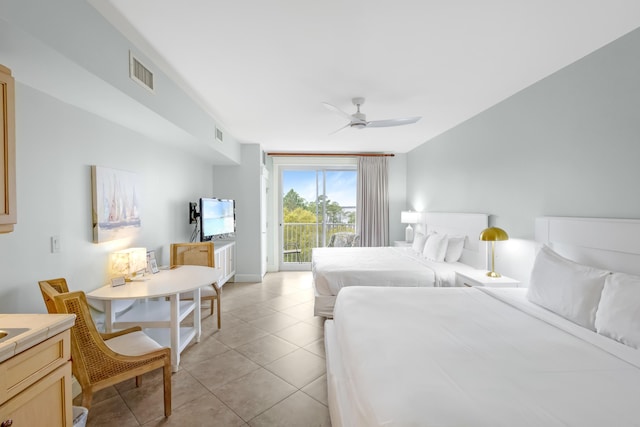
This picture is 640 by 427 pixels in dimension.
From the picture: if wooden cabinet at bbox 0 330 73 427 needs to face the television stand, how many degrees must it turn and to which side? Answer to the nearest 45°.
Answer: approximately 90° to its left

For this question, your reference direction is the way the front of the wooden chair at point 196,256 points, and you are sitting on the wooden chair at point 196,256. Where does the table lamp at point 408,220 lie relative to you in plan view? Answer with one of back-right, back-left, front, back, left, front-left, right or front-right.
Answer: left

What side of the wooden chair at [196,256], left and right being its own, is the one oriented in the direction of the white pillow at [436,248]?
left

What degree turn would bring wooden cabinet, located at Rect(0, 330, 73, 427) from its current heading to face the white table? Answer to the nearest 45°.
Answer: approximately 90° to its left

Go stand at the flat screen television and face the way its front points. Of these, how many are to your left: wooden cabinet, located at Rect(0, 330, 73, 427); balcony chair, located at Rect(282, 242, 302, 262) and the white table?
1

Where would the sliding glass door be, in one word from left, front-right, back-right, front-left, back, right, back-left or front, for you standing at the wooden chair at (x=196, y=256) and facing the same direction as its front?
back-left

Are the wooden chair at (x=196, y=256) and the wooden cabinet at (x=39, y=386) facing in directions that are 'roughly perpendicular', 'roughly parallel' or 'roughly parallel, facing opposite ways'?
roughly perpendicular

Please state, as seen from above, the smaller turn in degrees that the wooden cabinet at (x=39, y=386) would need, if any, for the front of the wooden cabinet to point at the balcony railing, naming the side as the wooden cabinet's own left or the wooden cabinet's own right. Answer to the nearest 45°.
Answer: approximately 90° to the wooden cabinet's own left
